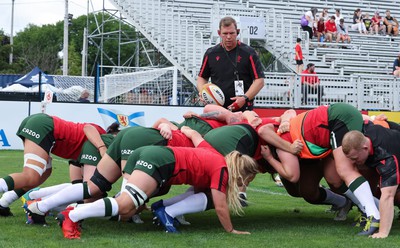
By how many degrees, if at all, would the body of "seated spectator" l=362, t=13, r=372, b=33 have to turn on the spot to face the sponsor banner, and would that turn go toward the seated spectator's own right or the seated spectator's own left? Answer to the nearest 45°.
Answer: approximately 45° to the seated spectator's own right

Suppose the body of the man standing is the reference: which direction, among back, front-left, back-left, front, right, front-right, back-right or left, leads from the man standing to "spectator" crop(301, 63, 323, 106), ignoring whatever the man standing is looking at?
back

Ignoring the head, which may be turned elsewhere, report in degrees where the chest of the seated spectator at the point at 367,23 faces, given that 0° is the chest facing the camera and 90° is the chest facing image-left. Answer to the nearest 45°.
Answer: approximately 0°

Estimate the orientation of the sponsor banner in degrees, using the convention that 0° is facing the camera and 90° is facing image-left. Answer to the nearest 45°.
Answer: approximately 0°

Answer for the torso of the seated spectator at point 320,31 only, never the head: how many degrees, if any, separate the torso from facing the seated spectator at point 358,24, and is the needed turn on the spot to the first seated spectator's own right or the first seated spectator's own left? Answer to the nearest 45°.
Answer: approximately 135° to the first seated spectator's own left

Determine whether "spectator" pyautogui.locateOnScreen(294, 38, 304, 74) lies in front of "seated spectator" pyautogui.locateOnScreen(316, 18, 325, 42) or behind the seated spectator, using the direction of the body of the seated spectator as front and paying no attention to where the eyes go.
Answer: in front
